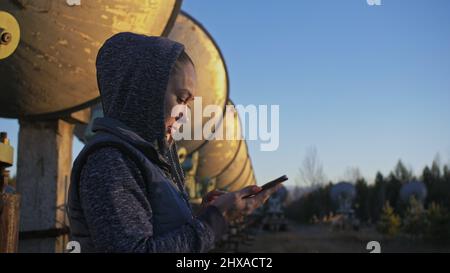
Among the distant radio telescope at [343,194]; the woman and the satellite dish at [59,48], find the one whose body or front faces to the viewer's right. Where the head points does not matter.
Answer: the woman

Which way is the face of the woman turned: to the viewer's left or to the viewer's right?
to the viewer's right

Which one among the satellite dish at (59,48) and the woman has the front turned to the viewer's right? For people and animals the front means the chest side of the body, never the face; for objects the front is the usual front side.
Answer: the woman

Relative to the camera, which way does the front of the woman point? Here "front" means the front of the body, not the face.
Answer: to the viewer's right

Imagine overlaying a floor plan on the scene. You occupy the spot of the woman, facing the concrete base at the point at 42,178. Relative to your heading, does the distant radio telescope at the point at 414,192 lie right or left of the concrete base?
right

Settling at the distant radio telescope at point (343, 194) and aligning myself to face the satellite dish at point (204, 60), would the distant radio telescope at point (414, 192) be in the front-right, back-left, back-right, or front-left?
back-left
